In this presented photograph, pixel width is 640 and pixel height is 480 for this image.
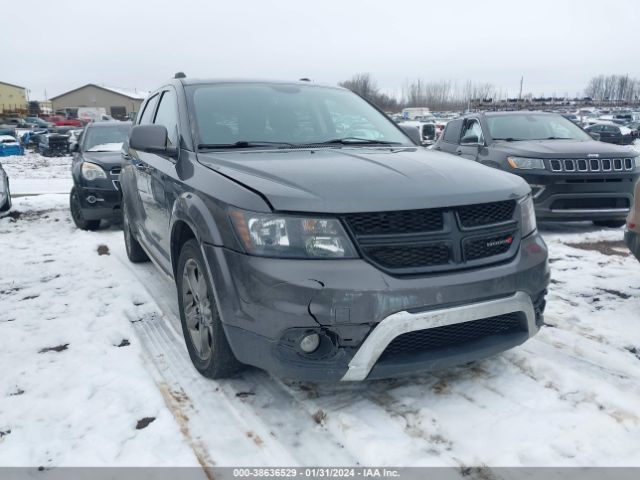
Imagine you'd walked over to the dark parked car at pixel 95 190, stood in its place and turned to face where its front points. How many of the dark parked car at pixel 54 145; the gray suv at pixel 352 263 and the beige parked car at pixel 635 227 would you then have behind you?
1

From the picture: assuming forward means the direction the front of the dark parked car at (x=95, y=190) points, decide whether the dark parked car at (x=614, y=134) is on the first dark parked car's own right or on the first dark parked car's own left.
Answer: on the first dark parked car's own left

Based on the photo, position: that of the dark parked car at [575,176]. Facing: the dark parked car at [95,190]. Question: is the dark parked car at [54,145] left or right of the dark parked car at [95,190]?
right

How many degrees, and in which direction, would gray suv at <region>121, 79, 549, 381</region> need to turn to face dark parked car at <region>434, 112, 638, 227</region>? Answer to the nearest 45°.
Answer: approximately 90° to its left

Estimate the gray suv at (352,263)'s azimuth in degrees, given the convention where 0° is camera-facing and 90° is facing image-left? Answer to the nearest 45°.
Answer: approximately 315°

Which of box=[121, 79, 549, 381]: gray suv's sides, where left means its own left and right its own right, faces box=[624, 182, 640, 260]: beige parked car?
left

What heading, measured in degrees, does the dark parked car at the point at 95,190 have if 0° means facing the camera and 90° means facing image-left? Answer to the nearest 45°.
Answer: approximately 0°

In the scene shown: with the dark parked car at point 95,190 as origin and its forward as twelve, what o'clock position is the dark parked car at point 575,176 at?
the dark parked car at point 575,176 is roughly at 10 o'clock from the dark parked car at point 95,190.
